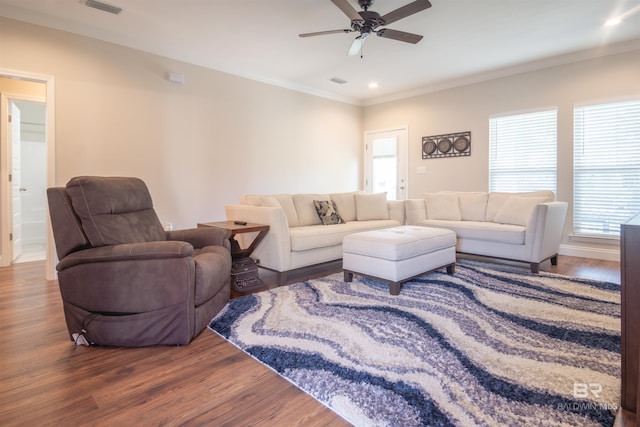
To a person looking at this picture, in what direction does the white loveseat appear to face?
facing the viewer and to the left of the viewer

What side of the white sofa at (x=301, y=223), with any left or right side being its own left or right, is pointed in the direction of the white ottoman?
front

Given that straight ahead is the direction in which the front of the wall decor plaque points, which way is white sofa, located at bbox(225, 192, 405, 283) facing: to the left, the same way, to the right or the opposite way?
to the left

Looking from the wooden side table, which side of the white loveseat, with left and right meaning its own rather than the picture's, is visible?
front

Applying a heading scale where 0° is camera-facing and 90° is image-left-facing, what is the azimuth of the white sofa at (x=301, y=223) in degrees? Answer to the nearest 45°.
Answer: approximately 315°

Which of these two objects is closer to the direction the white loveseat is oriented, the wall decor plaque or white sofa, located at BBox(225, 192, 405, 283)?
the white sofa

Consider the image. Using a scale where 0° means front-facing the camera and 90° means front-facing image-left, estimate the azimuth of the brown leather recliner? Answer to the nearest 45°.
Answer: approximately 315°
